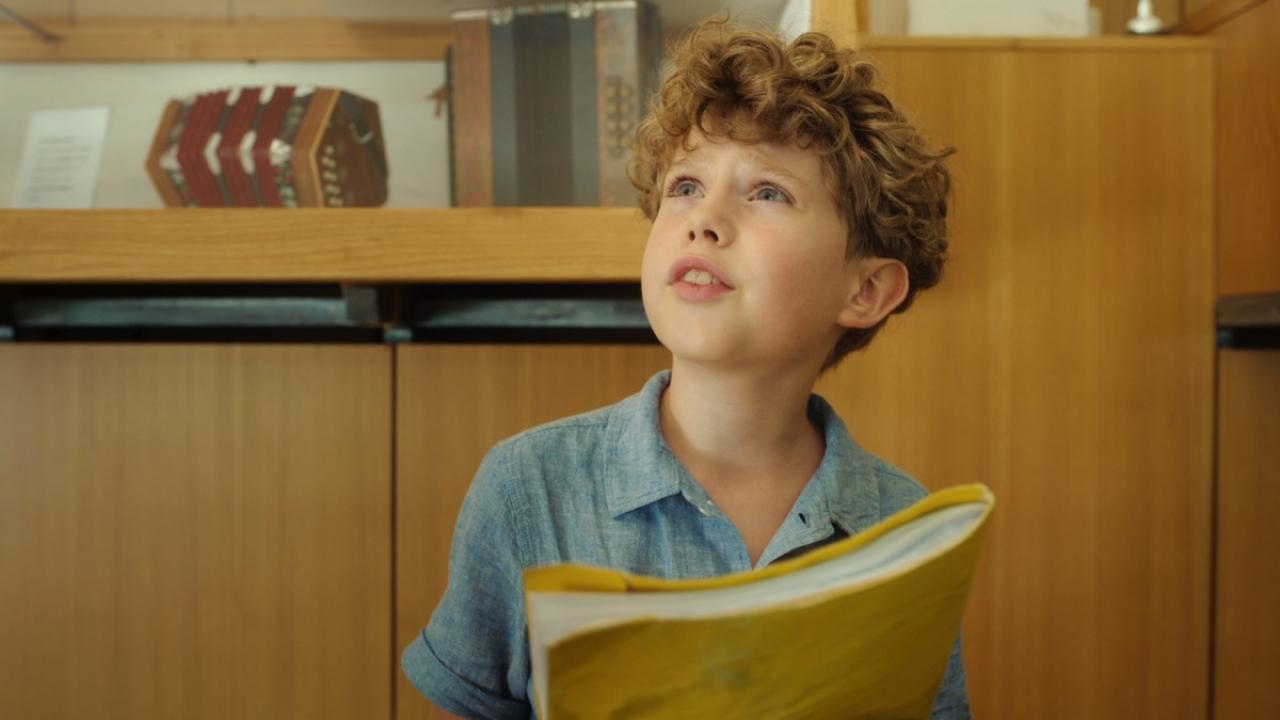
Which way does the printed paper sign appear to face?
toward the camera

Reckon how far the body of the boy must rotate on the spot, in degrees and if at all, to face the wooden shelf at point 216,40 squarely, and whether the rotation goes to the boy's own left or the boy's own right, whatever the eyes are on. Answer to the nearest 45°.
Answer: approximately 135° to the boy's own right

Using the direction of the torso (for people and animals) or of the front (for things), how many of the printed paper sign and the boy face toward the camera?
2

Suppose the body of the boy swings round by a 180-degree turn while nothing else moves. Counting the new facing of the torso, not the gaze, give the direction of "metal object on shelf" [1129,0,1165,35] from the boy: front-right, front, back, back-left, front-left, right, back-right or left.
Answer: front-right

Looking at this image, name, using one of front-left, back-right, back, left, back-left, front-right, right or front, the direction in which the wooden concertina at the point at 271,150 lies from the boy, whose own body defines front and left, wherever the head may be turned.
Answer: back-right

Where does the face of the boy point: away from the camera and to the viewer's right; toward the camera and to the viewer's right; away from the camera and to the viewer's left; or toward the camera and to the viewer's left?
toward the camera and to the viewer's left

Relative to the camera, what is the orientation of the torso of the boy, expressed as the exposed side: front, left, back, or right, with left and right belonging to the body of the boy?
front
